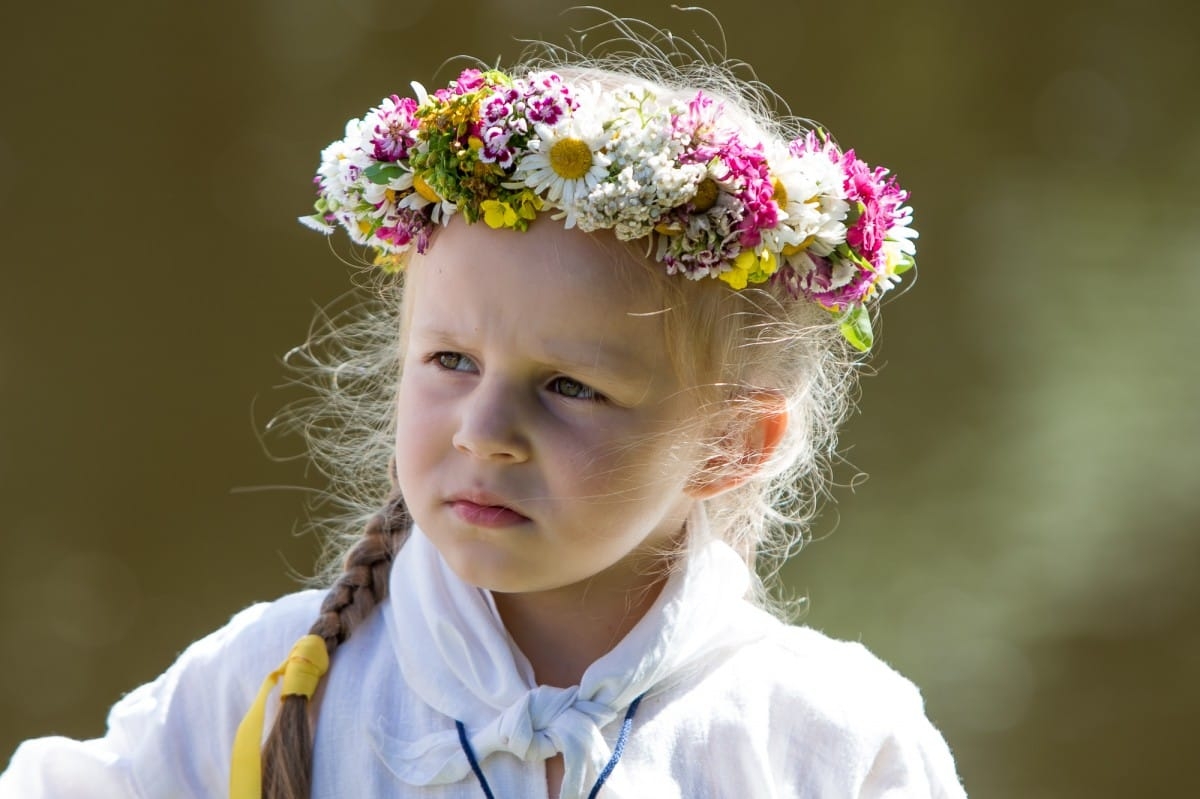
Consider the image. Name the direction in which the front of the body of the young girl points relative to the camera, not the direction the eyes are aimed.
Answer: toward the camera

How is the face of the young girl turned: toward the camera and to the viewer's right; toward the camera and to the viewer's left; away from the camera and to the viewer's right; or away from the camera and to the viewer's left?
toward the camera and to the viewer's left
